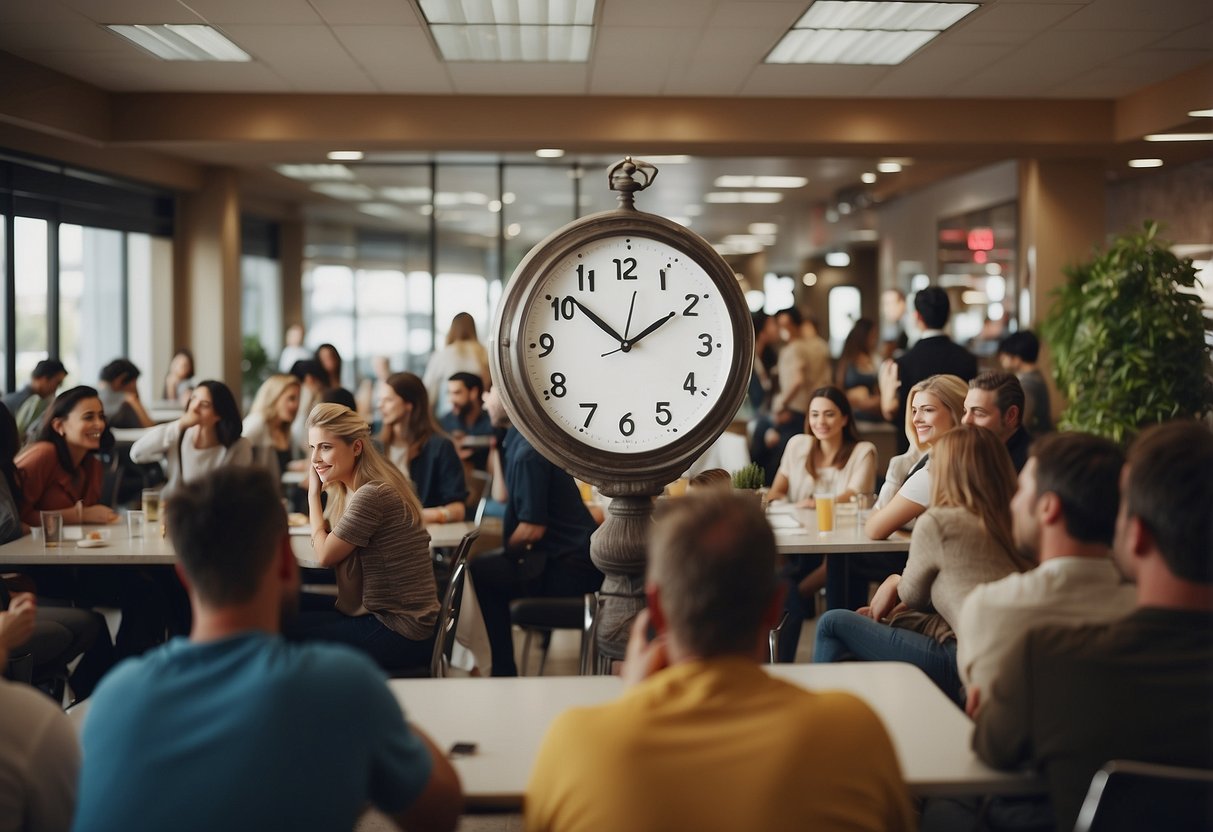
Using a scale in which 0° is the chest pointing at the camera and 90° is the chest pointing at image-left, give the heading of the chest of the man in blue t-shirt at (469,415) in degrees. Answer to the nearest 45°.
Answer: approximately 45°

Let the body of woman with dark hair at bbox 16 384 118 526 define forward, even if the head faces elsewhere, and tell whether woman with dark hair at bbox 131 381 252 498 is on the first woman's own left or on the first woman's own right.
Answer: on the first woman's own left

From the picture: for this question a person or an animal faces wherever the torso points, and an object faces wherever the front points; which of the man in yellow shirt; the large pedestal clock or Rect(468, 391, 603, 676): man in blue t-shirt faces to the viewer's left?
the man in blue t-shirt

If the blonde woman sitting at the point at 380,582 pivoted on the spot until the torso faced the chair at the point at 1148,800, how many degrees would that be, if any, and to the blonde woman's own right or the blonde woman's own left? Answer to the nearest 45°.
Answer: approximately 135° to the blonde woman's own left

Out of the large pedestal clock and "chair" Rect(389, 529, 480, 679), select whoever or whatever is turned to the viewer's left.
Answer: the chair

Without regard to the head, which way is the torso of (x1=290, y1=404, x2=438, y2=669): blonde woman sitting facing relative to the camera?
to the viewer's left

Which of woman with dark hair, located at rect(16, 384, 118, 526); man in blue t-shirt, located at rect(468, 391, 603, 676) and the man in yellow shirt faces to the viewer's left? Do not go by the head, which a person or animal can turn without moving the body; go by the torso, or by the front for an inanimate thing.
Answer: the man in blue t-shirt

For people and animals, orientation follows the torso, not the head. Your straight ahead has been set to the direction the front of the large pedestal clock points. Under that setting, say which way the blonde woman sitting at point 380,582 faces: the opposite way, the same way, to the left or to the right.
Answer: to the right

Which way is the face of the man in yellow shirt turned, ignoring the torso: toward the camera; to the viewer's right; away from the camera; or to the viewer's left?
away from the camera

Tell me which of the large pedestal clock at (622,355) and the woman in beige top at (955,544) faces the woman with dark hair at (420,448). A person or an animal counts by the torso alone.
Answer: the woman in beige top

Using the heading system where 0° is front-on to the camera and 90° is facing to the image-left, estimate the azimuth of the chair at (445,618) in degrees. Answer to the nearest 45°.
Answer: approximately 90°

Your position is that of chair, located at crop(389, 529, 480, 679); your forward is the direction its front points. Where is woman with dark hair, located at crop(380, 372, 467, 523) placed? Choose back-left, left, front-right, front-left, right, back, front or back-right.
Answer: right

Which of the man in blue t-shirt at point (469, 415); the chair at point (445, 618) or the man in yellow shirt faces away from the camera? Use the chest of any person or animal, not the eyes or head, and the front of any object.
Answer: the man in yellow shirt

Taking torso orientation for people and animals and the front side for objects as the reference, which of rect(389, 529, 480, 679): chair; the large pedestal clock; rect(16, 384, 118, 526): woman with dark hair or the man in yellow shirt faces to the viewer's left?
the chair
